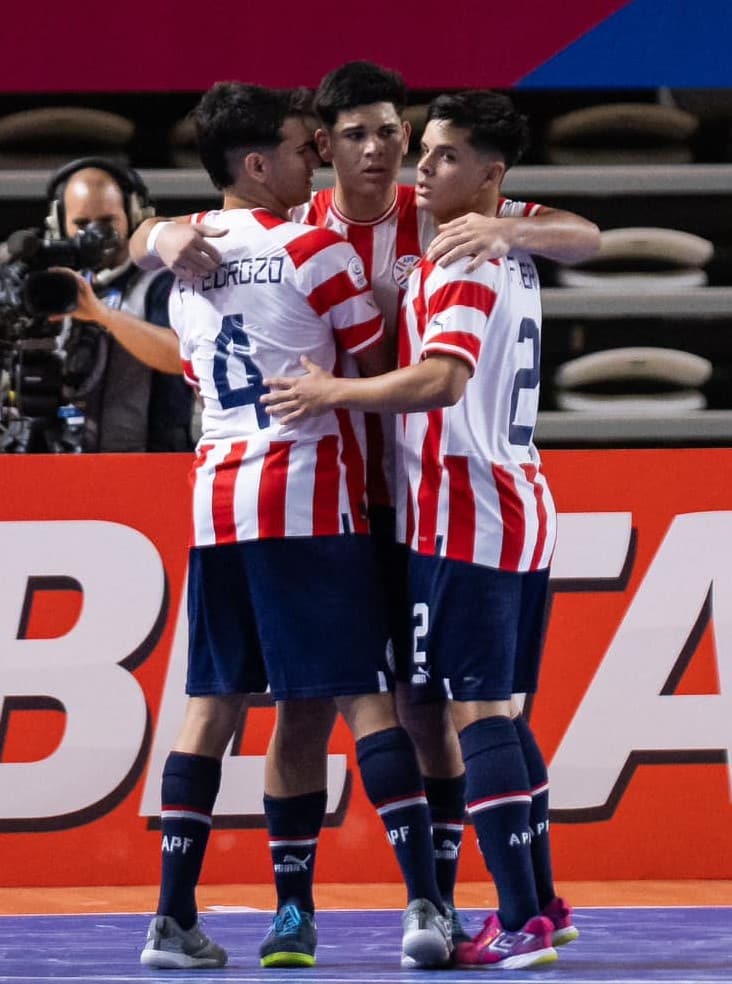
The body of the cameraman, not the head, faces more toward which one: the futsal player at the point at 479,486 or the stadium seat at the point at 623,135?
the futsal player

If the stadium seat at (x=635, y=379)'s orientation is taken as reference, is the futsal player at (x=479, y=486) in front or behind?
in front

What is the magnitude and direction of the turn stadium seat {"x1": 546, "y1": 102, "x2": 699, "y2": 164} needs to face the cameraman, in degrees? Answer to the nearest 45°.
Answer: approximately 45° to its right

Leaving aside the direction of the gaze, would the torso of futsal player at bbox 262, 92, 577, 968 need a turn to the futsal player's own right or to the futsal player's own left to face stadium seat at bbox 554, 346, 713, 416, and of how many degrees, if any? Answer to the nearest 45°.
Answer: approximately 90° to the futsal player's own right

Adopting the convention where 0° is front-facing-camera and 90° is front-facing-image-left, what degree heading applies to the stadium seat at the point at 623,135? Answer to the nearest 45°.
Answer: approximately 0°

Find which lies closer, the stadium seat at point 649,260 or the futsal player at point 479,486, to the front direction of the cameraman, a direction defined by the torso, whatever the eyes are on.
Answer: the futsal player
